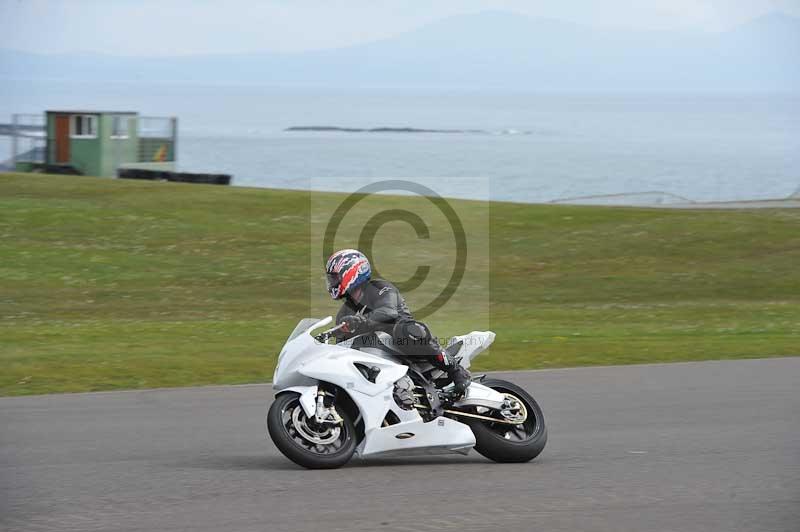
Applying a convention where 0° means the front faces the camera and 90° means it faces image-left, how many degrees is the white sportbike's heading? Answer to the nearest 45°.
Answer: approximately 90°

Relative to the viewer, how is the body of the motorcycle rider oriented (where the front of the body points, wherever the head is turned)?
to the viewer's left
